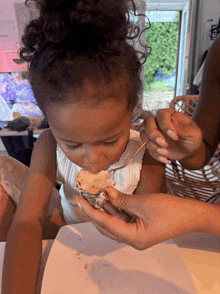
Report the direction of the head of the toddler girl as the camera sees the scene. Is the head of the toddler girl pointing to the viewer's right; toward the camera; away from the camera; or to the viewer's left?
toward the camera

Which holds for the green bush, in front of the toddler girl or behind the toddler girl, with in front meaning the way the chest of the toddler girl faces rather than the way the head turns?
behind

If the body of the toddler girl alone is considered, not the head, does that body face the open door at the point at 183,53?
no

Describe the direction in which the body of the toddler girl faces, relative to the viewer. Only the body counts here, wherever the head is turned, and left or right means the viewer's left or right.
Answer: facing the viewer
